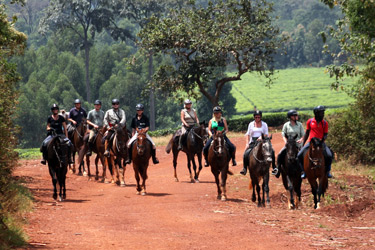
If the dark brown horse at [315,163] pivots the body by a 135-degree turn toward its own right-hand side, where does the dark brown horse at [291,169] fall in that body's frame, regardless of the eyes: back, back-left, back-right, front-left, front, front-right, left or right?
front

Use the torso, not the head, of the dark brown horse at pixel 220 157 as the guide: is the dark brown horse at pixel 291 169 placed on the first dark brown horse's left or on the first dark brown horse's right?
on the first dark brown horse's left

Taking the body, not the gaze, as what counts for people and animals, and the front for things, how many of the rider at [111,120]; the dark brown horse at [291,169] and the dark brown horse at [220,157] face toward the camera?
3

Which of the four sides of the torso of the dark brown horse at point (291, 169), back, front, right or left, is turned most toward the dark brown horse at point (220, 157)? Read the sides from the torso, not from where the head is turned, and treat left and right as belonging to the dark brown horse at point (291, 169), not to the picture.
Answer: right

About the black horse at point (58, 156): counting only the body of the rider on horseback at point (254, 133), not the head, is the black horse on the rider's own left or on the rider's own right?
on the rider's own right

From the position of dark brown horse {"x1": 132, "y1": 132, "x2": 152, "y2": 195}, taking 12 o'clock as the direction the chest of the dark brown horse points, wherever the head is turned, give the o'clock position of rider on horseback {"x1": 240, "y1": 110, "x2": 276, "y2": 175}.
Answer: The rider on horseback is roughly at 10 o'clock from the dark brown horse.

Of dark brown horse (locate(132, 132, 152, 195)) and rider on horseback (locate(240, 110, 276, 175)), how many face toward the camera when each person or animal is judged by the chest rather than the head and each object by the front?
2

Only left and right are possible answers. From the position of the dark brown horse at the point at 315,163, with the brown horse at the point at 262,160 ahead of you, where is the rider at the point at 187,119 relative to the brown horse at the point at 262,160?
right

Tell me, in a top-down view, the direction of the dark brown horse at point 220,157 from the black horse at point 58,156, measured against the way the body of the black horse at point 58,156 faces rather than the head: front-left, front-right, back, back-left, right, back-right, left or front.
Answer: left

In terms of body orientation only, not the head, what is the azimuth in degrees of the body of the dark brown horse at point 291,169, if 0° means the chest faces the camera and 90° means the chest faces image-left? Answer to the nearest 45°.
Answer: approximately 0°

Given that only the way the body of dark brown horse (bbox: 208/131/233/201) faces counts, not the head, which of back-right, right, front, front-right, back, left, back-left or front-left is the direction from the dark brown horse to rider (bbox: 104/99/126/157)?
back-right

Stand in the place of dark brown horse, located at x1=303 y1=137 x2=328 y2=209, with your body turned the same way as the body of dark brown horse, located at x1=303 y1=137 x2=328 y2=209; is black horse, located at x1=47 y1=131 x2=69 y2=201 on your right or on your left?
on your right
